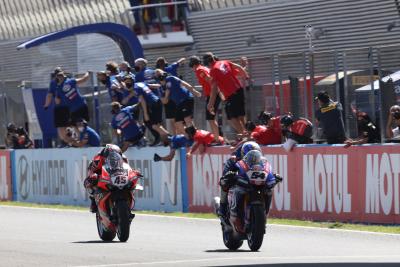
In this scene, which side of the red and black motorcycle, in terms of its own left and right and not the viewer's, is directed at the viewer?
front

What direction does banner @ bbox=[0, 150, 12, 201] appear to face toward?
toward the camera

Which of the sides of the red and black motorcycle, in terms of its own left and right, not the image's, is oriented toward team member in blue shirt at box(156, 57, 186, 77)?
back

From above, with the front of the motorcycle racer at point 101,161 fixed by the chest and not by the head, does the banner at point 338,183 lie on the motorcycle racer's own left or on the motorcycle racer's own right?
on the motorcycle racer's own left

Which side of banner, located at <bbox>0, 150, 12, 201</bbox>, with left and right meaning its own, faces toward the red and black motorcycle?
front

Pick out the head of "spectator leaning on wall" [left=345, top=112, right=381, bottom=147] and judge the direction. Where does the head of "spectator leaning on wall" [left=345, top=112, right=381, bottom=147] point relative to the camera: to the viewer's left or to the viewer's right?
to the viewer's left

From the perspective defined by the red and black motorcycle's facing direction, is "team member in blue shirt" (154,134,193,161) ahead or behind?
behind

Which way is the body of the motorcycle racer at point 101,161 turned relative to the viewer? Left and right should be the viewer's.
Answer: facing the viewer

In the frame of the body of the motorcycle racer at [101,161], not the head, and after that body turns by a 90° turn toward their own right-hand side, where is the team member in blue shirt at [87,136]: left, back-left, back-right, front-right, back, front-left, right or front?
right
